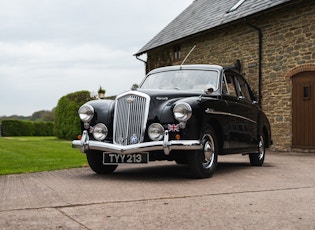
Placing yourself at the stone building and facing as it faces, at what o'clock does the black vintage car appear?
The black vintage car is roughly at 11 o'clock from the stone building.

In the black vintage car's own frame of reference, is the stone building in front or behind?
behind

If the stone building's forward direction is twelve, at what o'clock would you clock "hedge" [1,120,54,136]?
The hedge is roughly at 3 o'clock from the stone building.

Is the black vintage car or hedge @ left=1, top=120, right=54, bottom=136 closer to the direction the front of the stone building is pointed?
the black vintage car

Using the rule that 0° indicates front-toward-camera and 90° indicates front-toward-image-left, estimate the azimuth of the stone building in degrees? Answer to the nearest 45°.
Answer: approximately 45°
